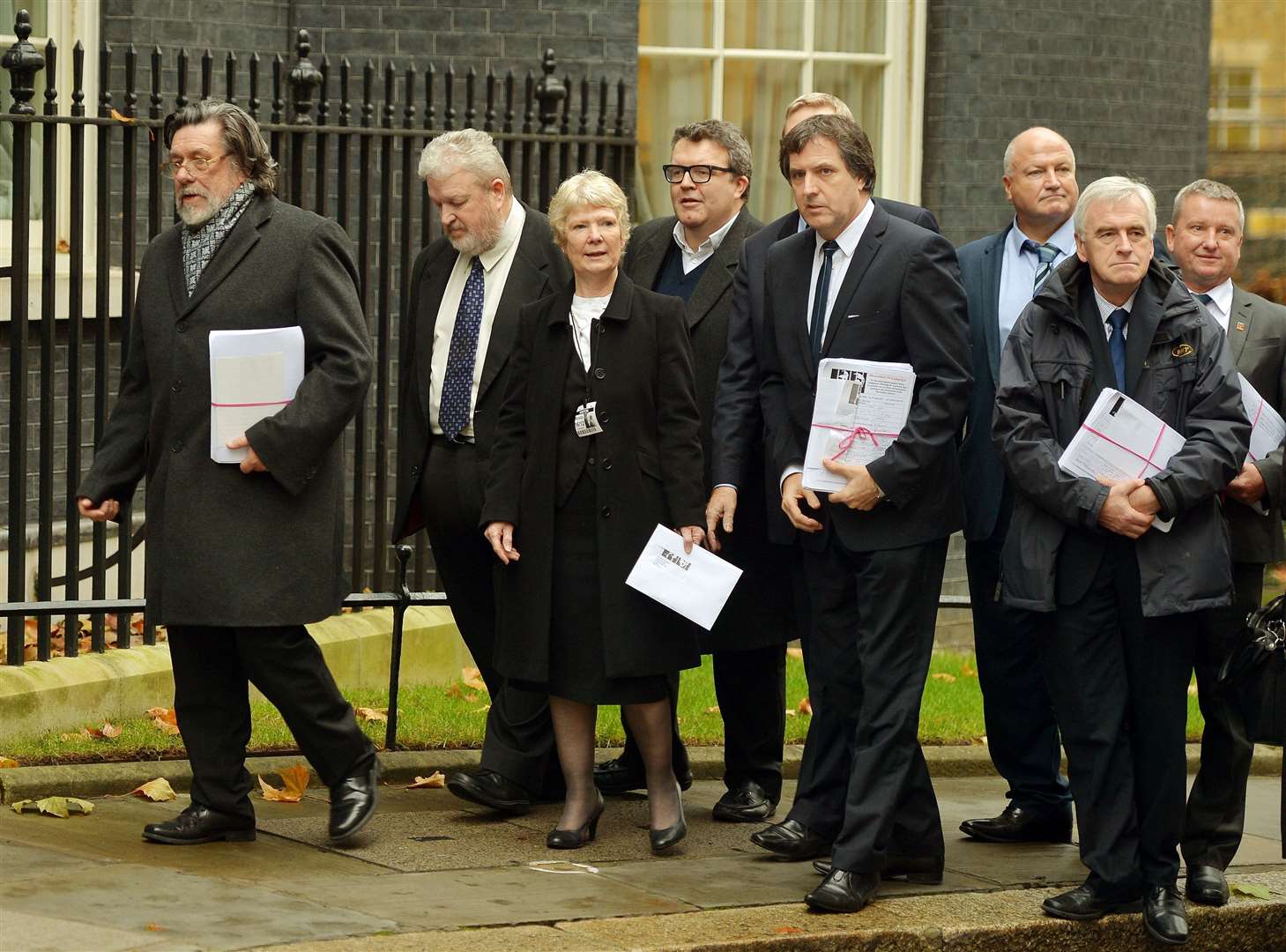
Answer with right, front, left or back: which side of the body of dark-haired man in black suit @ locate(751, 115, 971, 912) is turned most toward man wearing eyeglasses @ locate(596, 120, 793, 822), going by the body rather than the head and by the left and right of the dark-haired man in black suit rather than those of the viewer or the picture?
right

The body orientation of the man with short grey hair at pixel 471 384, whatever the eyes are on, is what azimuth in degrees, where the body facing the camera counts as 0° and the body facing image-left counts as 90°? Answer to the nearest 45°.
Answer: approximately 45°

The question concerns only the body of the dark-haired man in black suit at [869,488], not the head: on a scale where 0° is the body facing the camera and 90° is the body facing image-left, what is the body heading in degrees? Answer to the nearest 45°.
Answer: approximately 45°

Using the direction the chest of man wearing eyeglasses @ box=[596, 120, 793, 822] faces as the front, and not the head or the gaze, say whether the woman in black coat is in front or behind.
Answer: in front

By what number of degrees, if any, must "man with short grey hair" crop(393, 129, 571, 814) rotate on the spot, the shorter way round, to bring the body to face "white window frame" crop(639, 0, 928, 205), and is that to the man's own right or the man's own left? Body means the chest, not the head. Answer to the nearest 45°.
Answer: approximately 180°

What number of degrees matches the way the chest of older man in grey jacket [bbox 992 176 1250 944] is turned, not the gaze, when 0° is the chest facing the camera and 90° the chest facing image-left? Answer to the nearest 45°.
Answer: approximately 0°

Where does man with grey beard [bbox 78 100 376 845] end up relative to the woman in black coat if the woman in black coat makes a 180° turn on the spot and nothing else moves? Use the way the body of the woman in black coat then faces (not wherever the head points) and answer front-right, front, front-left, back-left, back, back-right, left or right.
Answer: left

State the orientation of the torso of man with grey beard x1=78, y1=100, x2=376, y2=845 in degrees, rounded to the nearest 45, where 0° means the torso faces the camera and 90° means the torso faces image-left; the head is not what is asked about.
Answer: approximately 45°

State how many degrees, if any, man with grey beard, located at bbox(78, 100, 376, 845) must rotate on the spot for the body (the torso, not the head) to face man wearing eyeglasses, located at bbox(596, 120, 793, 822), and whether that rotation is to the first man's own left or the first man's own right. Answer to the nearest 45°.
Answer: approximately 135° to the first man's own left
